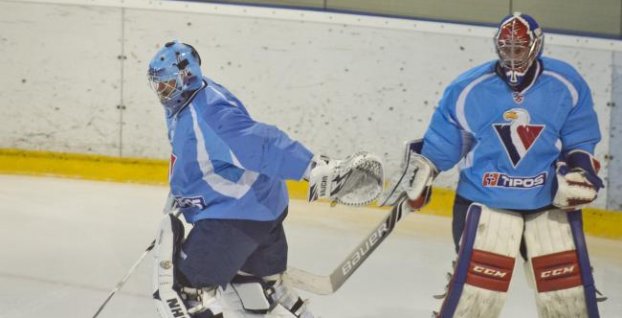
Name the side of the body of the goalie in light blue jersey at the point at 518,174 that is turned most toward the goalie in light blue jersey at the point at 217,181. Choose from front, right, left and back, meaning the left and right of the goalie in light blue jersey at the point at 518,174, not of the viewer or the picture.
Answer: right

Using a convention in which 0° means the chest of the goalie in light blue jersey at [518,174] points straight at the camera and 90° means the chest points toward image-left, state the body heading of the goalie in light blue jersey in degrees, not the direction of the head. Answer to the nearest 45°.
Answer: approximately 0°

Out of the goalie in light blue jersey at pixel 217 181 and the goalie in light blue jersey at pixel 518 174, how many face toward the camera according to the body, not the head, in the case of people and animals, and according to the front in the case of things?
1

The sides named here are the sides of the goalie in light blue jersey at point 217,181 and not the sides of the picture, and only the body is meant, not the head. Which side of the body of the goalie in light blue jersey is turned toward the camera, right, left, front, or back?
left

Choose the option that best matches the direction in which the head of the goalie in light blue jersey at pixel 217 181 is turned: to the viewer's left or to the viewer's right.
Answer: to the viewer's left

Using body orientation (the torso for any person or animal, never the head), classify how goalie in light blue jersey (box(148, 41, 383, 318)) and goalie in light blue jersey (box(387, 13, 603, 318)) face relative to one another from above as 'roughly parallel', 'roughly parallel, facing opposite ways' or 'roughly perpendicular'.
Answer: roughly perpendicular

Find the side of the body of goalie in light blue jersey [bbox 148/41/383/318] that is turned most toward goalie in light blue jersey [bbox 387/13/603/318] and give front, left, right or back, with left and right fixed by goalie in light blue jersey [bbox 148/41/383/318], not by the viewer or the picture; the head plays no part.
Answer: back
